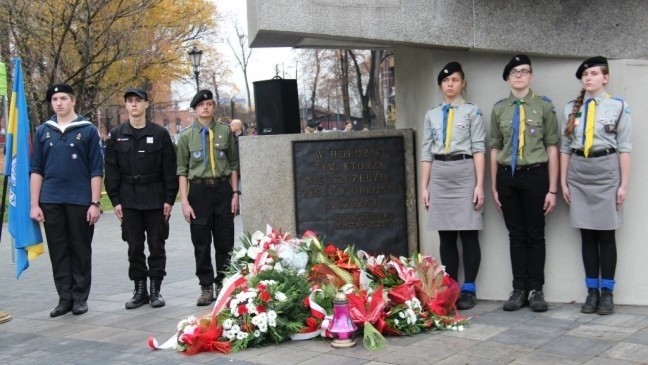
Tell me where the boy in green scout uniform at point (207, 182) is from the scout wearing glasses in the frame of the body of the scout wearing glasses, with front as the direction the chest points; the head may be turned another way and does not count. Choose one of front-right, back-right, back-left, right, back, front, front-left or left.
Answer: right

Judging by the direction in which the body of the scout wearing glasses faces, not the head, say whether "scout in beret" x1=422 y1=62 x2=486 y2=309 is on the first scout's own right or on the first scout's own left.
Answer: on the first scout's own right

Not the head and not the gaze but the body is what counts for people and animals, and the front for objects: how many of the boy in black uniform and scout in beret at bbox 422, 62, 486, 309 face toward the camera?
2

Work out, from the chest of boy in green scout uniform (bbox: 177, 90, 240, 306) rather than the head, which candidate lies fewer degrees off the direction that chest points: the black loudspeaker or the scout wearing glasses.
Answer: the scout wearing glasses

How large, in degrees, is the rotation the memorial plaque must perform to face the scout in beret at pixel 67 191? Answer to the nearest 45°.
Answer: approximately 90° to its right

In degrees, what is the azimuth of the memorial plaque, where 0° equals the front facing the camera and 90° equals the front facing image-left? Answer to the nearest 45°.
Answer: approximately 0°

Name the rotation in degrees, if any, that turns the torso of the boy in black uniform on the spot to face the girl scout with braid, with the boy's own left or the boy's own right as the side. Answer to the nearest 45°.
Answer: approximately 45° to the boy's own left

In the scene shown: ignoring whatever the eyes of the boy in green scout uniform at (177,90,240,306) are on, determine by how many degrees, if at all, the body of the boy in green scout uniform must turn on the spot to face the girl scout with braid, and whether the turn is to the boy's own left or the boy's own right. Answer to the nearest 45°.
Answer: approximately 45° to the boy's own left

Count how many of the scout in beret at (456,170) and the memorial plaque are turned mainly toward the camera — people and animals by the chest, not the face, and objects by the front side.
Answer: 2
